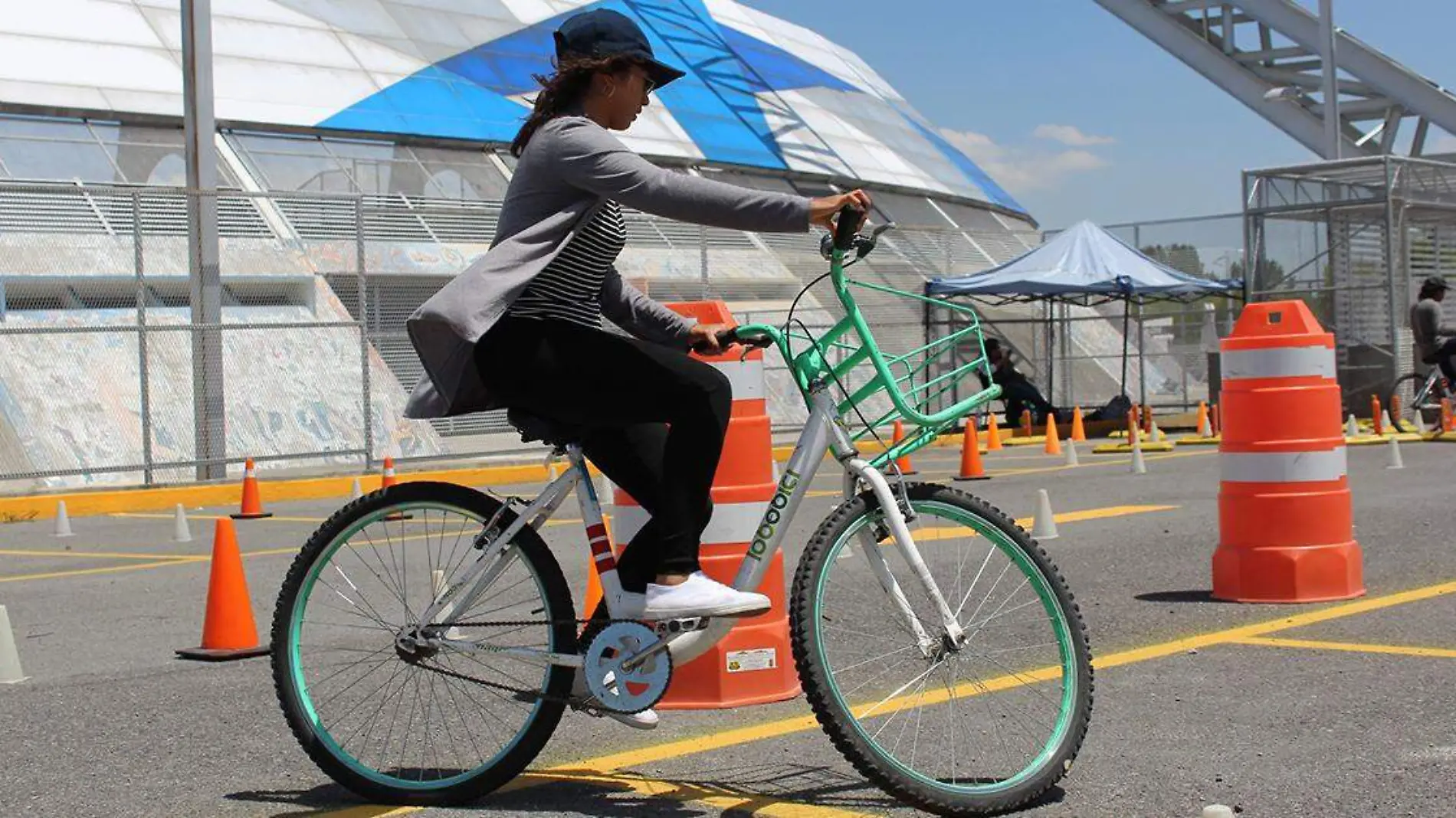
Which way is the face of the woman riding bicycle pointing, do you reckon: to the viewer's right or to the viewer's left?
to the viewer's right

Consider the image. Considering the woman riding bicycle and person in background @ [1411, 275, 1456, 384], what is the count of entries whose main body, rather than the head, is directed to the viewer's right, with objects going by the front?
2

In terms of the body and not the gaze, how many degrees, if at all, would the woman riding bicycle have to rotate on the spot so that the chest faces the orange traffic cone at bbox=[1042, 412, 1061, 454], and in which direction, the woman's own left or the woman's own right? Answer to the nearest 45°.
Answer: approximately 90° to the woman's own left

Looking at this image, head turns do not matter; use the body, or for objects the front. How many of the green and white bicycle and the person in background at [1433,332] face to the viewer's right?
2

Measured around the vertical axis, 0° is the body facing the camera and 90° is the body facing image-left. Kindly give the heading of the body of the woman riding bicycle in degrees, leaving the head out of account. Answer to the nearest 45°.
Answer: approximately 270°

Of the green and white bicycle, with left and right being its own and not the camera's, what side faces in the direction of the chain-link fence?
left

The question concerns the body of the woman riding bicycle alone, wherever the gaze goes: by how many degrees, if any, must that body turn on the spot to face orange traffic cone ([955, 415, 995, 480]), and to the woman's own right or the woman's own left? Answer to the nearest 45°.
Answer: approximately 90° to the woman's own left

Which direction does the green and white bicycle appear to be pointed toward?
to the viewer's right

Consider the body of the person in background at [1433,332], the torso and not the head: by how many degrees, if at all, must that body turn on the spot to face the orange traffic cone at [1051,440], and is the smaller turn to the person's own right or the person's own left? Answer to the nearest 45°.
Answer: approximately 135° to the person's own right

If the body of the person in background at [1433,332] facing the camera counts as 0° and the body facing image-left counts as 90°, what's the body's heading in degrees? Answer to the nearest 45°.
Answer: approximately 270°
